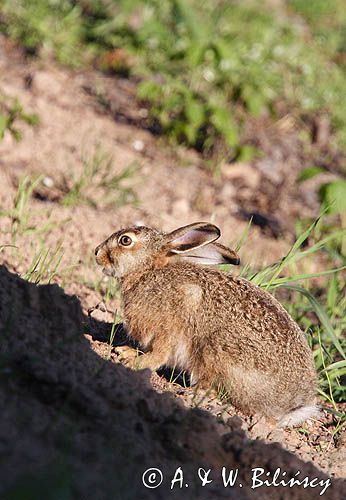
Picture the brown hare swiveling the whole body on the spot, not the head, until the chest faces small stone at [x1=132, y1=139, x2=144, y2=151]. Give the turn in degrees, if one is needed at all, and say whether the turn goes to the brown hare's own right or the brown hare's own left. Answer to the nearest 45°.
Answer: approximately 90° to the brown hare's own right

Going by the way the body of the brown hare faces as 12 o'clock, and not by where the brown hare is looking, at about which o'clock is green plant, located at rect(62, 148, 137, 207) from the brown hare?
The green plant is roughly at 2 o'clock from the brown hare.

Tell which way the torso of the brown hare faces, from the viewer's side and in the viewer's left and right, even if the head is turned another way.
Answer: facing to the left of the viewer

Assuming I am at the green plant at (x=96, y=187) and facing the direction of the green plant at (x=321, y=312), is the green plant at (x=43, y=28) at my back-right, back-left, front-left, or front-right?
back-left

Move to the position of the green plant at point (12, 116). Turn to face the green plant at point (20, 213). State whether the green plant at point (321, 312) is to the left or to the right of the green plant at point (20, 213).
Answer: left

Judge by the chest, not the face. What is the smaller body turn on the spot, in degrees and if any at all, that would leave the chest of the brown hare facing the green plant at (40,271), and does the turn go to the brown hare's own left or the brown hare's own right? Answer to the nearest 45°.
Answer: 0° — it already faces it

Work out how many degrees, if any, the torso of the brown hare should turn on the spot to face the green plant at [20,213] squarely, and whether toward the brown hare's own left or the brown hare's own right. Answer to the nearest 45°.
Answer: approximately 45° to the brown hare's own right

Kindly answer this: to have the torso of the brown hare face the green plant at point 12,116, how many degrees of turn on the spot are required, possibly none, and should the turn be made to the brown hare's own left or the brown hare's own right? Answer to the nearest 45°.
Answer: approximately 45° to the brown hare's own right

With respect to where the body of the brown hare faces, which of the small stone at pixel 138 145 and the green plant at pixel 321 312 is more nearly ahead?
the small stone

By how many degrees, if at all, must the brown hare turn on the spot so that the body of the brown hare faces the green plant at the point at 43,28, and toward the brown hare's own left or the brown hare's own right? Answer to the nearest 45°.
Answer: approximately 45° to the brown hare's own right

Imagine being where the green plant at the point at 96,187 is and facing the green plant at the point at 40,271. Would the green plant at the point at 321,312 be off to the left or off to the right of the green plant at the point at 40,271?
left
